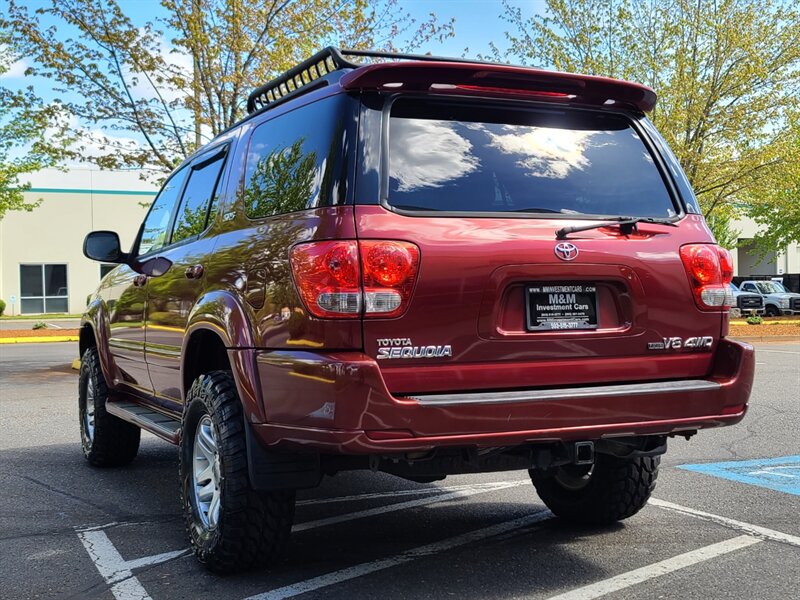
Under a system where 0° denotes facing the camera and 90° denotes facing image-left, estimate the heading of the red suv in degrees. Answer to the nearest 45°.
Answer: approximately 135°

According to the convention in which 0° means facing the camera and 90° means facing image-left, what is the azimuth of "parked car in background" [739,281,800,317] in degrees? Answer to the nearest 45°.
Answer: approximately 315°

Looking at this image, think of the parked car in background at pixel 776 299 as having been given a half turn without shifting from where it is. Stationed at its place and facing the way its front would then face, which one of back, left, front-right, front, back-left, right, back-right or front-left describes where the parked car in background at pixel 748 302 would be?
left

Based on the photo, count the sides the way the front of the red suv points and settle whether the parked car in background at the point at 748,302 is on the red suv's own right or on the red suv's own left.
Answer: on the red suv's own right
